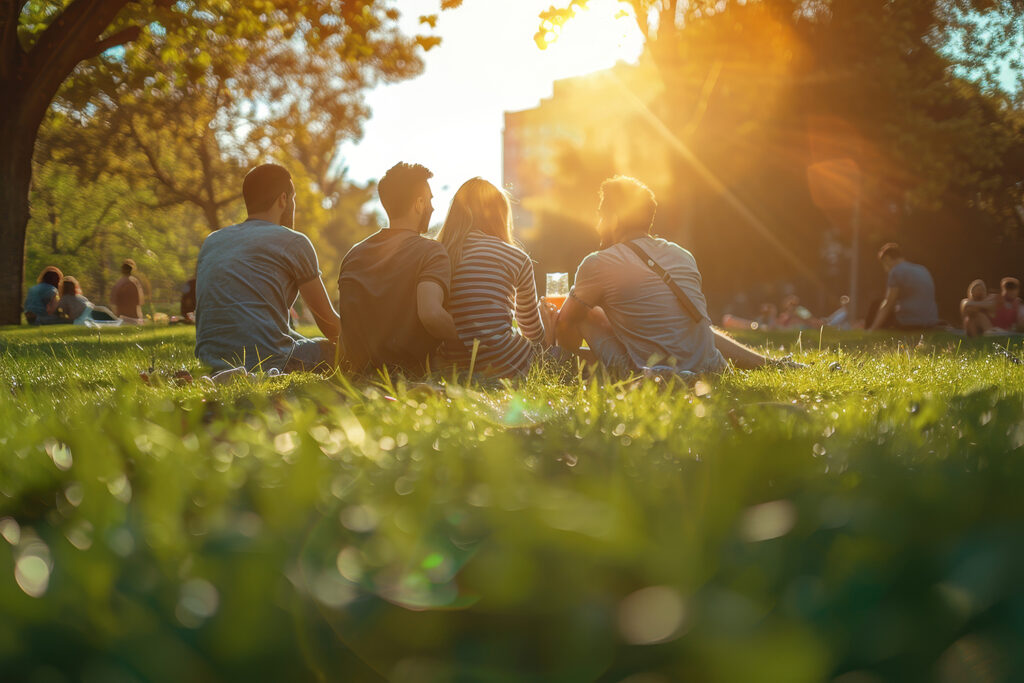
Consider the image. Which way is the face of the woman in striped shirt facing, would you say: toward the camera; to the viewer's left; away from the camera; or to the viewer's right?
away from the camera

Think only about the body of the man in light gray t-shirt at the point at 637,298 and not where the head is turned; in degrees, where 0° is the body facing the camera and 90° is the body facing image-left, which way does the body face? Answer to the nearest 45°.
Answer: approximately 135°

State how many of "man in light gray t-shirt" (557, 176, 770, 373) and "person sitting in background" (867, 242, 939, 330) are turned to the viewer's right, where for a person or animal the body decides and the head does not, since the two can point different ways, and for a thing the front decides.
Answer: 0

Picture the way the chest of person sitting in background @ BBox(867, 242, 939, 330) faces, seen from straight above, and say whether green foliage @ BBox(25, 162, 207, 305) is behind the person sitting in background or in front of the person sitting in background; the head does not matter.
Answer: in front

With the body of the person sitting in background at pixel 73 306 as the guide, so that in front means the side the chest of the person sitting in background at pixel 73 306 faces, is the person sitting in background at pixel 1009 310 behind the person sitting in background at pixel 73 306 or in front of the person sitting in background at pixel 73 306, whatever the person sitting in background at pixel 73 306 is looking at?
in front

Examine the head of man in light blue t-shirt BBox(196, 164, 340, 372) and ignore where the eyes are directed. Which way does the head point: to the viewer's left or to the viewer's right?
to the viewer's right

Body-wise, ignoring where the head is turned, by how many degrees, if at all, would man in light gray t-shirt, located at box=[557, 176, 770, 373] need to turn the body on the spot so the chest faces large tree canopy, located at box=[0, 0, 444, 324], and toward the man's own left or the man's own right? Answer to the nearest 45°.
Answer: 0° — they already face it

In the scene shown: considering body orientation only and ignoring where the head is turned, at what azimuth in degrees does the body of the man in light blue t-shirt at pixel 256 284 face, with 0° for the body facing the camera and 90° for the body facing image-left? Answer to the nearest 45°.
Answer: approximately 225°

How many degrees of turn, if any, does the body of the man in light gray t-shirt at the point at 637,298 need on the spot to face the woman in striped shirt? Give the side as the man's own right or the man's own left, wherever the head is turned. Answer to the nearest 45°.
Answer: approximately 90° to the man's own left
